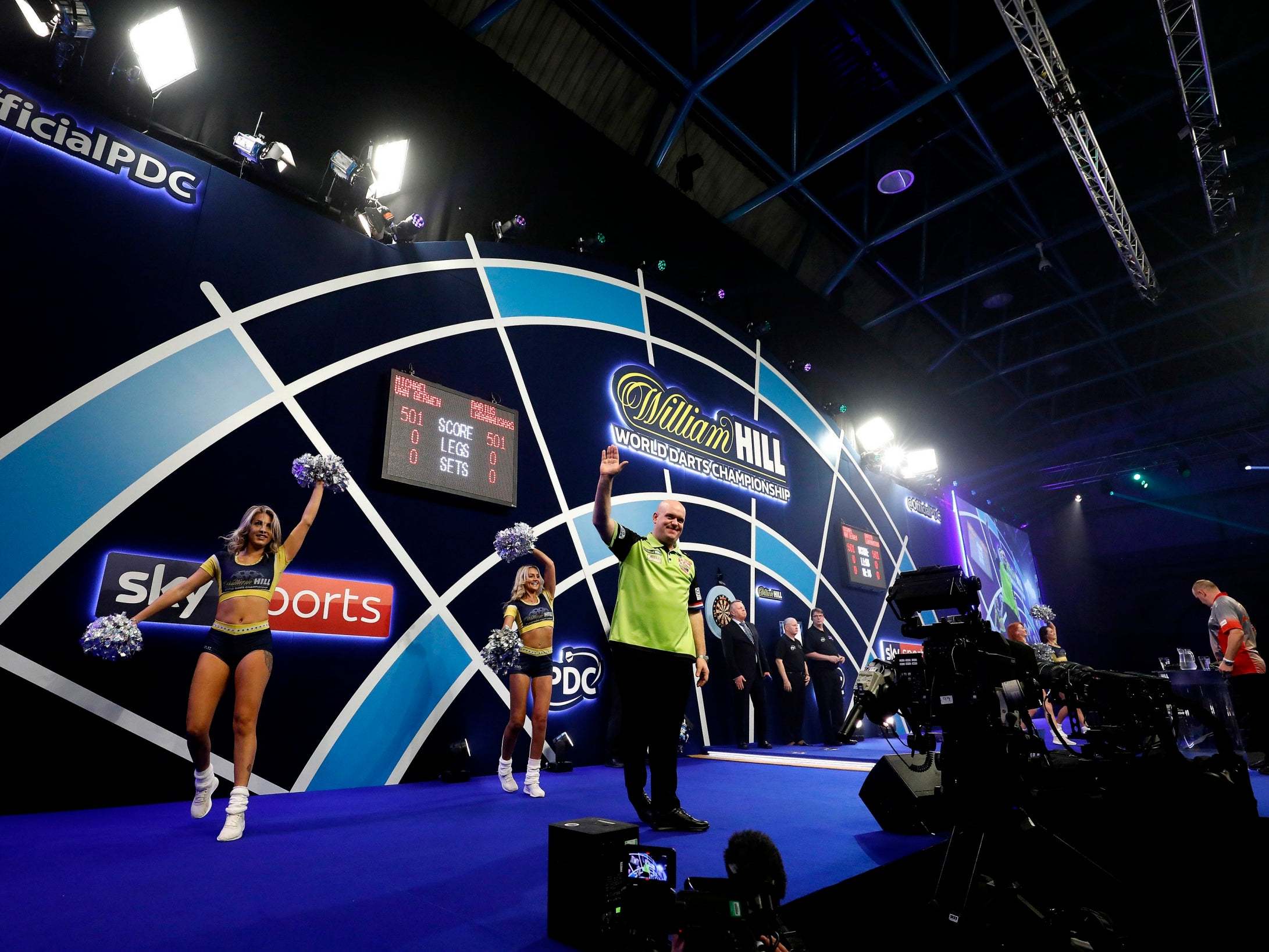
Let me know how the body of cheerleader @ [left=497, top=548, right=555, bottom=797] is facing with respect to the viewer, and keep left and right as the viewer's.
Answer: facing the viewer and to the right of the viewer

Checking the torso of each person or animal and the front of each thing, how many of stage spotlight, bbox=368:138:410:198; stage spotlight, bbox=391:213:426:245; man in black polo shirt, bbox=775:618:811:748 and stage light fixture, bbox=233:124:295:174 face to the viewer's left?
0

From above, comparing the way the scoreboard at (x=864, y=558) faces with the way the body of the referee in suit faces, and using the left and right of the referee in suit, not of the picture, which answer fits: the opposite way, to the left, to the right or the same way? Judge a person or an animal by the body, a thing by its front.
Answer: the same way

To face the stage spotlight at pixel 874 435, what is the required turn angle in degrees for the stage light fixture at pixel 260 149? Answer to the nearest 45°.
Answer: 0° — it already faces it

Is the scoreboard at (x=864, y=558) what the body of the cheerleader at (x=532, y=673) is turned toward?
no

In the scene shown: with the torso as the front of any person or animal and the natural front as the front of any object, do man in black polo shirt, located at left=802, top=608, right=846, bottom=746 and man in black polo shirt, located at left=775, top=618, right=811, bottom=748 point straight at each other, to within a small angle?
no

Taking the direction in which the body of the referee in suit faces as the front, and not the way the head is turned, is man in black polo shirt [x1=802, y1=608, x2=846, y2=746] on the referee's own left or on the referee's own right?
on the referee's own left

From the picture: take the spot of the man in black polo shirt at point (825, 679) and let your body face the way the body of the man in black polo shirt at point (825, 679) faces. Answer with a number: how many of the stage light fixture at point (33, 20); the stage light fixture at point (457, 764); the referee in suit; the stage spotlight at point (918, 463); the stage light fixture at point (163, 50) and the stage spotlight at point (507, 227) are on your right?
5

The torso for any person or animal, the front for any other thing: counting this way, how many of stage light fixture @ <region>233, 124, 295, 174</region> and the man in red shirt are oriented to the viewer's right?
1

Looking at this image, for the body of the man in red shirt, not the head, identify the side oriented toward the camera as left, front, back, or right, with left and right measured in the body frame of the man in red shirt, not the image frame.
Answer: left

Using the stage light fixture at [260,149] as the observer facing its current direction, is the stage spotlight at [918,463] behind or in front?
in front

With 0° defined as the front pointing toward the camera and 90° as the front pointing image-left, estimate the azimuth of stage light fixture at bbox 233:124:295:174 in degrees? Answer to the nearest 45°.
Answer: approximately 270°

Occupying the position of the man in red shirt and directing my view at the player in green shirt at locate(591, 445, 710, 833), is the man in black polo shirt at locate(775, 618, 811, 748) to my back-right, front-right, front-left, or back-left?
front-right
